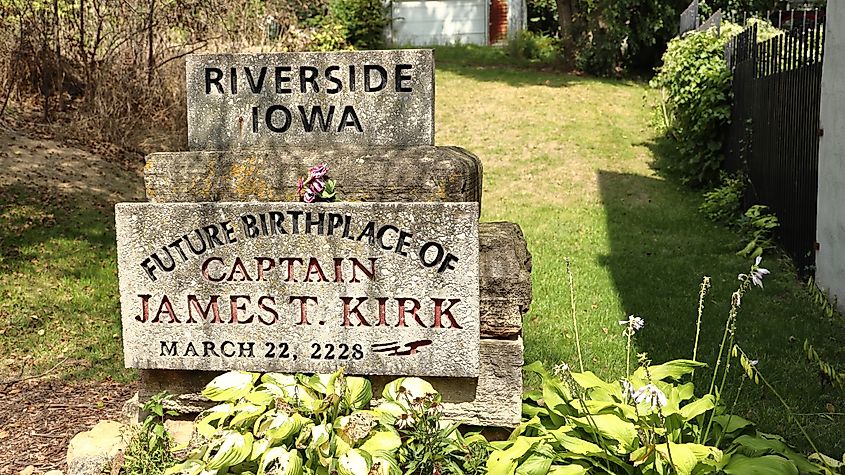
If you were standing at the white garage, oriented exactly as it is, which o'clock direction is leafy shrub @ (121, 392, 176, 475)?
The leafy shrub is roughly at 12 o'clock from the white garage.

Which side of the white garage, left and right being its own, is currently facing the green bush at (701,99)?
front

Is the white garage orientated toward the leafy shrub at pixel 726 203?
yes

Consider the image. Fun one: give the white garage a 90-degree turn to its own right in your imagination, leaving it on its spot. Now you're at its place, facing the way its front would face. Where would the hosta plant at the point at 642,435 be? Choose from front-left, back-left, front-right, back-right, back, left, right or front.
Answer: left

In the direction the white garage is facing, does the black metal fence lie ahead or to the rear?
ahead

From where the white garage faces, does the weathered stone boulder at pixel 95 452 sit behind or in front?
in front

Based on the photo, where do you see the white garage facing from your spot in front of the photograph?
facing the viewer

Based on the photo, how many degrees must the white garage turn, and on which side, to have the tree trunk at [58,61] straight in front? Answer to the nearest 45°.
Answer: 0° — it already faces it

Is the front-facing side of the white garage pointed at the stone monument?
yes

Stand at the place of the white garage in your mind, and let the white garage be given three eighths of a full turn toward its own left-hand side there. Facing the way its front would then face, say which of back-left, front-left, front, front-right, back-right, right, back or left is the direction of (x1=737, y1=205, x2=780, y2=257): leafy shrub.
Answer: back-right

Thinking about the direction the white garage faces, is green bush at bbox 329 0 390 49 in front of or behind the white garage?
in front
